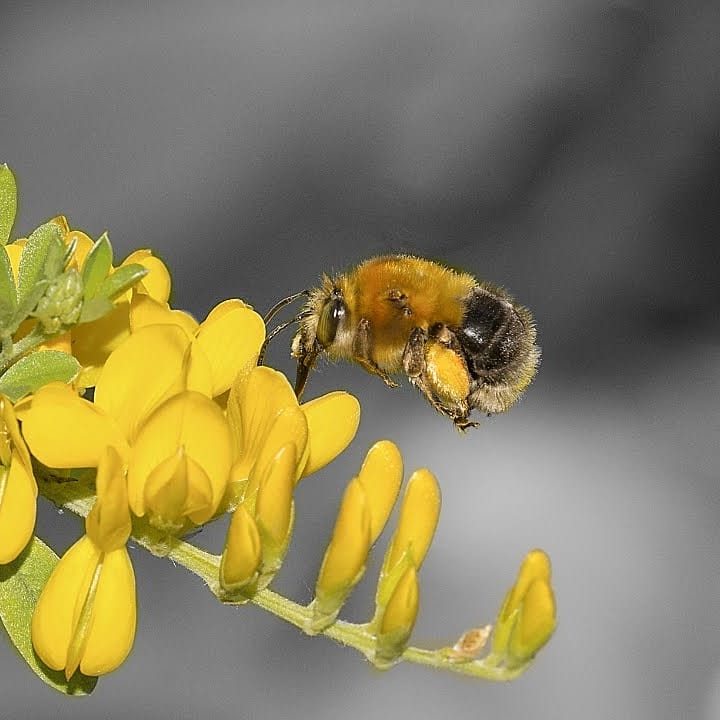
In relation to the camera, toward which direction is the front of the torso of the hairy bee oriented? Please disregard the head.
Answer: to the viewer's left
